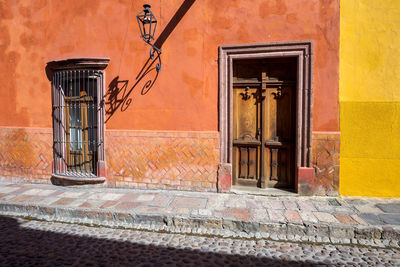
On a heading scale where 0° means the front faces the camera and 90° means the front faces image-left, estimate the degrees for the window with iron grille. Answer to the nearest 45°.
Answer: approximately 0°

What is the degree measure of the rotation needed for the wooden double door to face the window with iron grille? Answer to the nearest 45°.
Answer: approximately 90° to its right

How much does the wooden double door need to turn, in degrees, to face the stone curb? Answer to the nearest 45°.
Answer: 0° — it already faces it

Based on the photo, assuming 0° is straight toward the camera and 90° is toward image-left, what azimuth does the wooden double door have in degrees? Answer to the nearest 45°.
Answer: approximately 0°

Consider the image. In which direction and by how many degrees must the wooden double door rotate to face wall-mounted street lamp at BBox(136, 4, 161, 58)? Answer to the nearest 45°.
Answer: approximately 90° to its right

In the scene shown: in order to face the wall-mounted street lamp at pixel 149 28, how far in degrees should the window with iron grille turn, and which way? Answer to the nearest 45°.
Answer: approximately 45° to its left

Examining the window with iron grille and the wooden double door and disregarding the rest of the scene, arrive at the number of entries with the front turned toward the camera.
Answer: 2

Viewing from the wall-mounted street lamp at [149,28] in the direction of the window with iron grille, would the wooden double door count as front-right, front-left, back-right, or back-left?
back-right

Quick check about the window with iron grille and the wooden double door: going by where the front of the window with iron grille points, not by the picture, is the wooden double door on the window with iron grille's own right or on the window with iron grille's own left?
on the window with iron grille's own left
